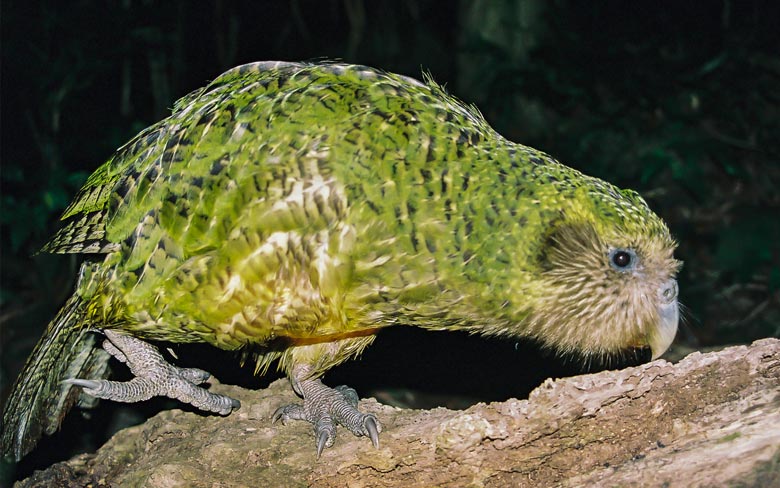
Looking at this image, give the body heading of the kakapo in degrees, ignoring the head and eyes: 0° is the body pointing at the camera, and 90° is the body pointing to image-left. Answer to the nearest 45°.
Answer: approximately 270°
